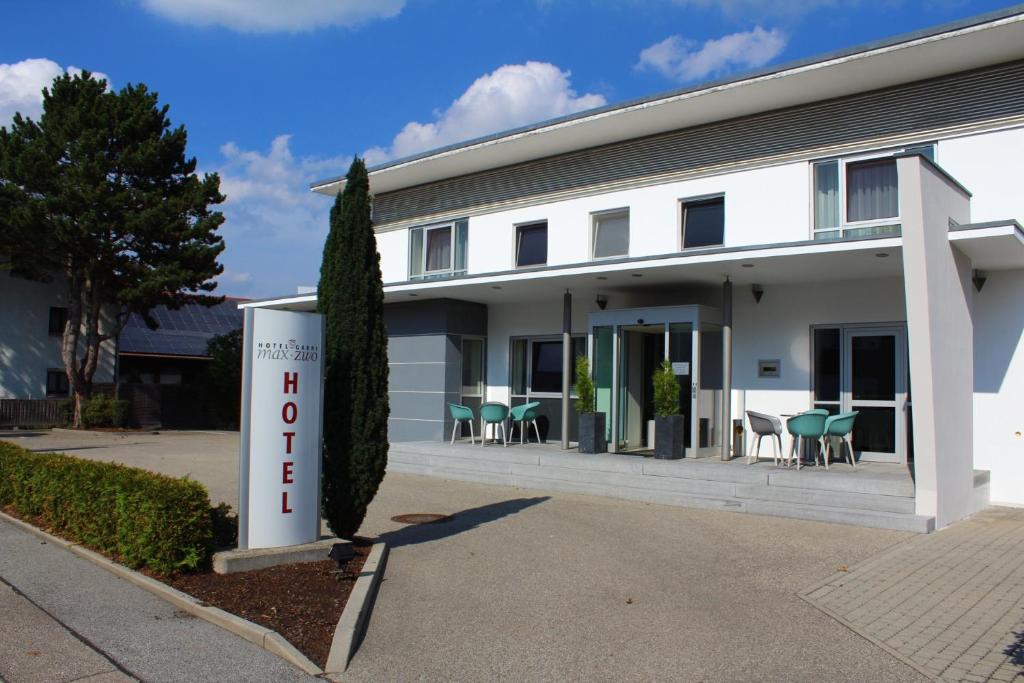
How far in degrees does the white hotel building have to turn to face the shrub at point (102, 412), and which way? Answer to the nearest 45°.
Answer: approximately 90° to its right

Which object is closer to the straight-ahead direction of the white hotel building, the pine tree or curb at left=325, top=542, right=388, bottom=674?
the curb

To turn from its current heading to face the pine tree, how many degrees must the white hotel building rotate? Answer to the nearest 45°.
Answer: approximately 90° to its right

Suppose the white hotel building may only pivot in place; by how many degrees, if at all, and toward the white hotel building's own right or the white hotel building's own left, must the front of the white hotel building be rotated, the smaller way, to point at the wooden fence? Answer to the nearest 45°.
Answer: approximately 90° to the white hotel building's own right

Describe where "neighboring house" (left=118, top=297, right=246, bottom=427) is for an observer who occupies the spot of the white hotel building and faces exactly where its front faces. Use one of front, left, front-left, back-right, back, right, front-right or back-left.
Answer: right

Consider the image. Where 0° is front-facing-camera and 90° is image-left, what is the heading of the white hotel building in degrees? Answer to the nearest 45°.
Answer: approximately 45°

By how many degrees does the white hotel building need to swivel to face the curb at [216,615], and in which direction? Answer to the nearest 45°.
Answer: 0° — it already faces it
